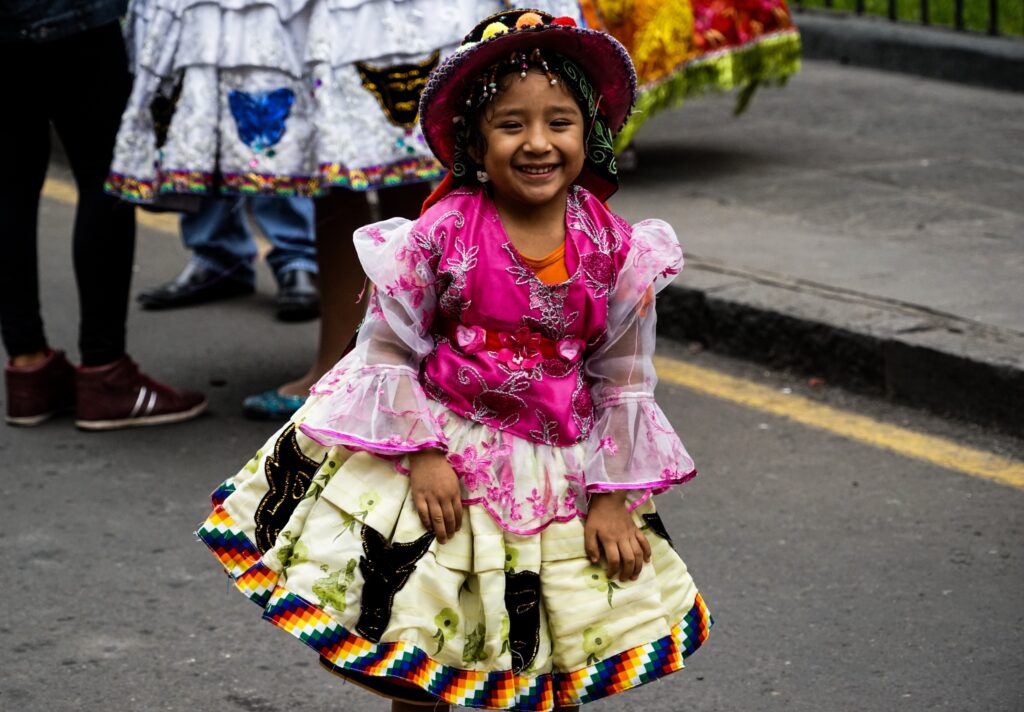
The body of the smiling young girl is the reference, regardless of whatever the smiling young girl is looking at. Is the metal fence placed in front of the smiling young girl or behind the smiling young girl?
behind

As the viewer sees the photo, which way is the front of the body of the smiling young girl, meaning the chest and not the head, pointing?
toward the camera
